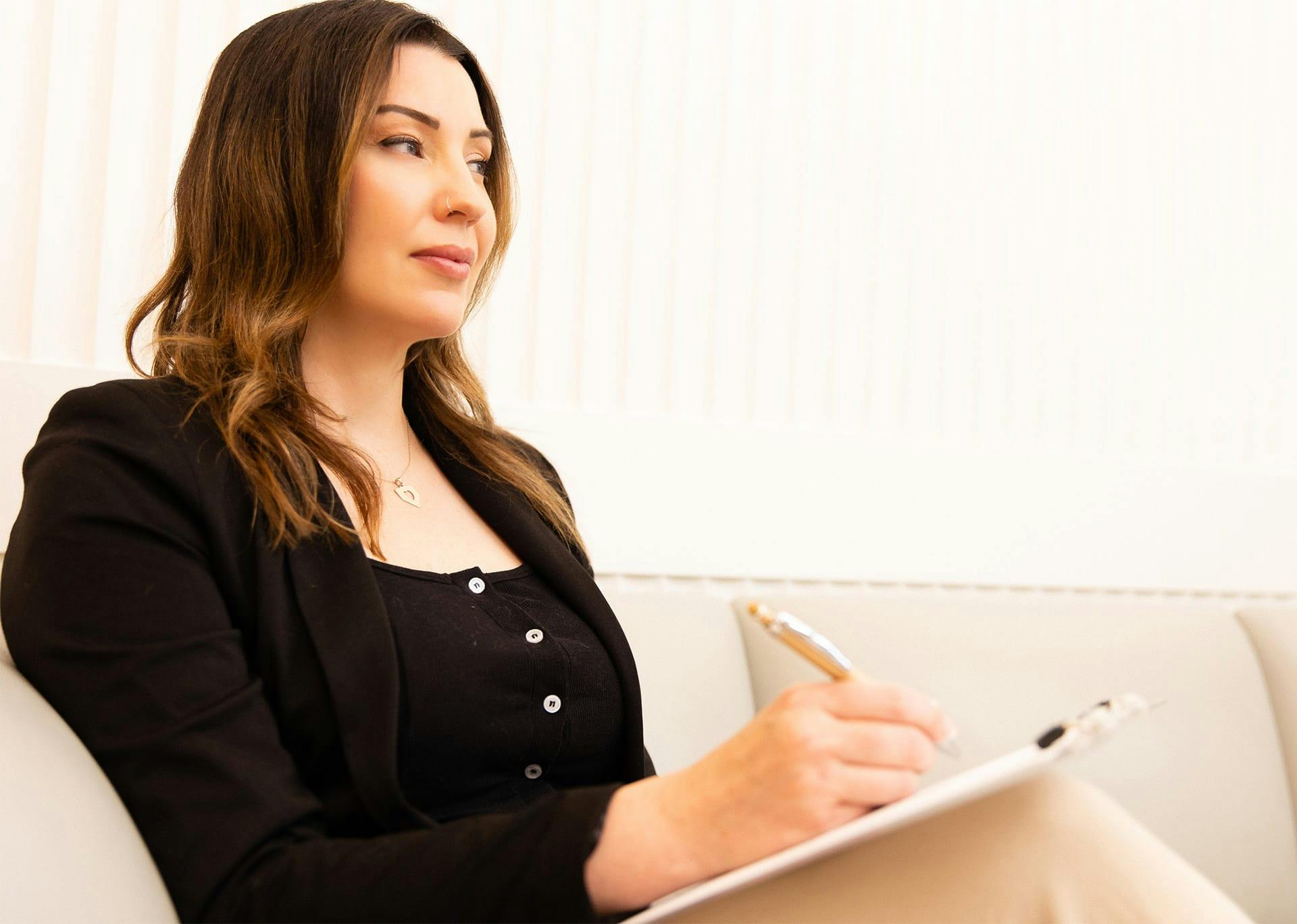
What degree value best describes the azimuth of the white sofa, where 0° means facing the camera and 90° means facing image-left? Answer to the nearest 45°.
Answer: approximately 0°

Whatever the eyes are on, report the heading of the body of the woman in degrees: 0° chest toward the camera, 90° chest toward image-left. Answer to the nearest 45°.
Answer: approximately 315°
